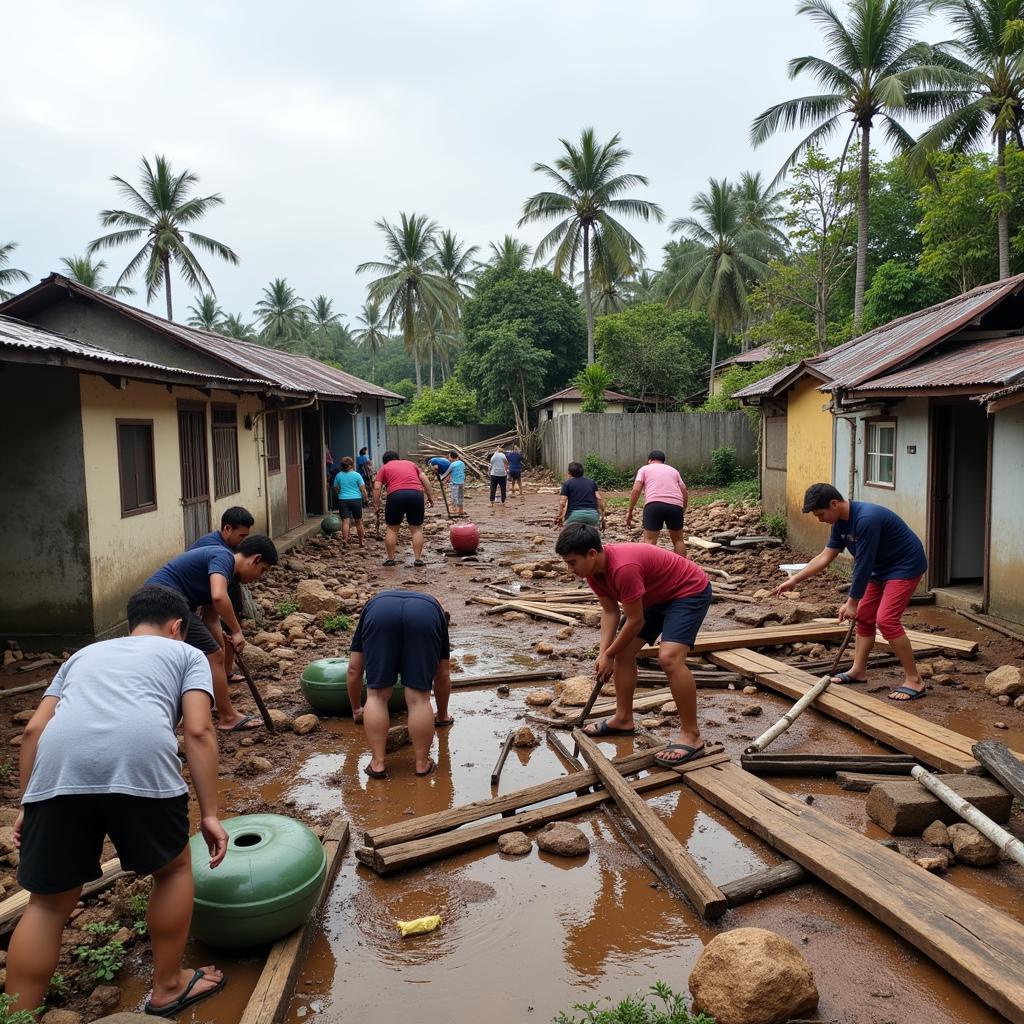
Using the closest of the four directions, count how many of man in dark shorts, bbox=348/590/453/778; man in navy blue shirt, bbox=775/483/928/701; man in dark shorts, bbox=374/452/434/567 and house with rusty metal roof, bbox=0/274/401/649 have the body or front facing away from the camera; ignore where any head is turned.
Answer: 2

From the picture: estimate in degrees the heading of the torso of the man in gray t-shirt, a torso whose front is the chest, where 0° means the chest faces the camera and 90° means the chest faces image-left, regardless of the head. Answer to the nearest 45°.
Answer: approximately 225°

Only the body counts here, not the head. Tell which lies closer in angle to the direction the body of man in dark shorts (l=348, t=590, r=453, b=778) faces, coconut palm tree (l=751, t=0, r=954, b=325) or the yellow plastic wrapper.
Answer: the coconut palm tree

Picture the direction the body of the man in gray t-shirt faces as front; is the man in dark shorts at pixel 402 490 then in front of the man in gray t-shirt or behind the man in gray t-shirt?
in front

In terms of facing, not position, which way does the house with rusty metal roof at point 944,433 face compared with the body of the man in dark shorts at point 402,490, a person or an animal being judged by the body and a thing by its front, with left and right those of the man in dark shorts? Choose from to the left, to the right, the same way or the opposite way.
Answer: to the left

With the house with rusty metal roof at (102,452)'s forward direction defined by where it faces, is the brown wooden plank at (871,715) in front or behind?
in front

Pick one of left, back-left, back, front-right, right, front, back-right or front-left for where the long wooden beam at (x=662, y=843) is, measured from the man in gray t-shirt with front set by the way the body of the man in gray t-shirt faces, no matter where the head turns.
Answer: front-right

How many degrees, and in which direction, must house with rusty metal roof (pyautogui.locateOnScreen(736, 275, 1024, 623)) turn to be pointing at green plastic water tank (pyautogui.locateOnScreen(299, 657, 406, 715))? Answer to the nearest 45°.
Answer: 0° — it already faces it

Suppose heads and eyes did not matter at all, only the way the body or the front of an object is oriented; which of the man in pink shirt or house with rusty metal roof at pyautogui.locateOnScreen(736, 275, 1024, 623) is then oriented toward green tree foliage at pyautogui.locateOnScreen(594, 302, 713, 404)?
the man in pink shirt

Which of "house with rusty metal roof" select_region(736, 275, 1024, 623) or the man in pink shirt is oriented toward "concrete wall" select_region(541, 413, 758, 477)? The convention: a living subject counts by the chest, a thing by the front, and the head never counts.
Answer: the man in pink shirt

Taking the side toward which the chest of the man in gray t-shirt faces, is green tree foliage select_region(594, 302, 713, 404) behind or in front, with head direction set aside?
in front

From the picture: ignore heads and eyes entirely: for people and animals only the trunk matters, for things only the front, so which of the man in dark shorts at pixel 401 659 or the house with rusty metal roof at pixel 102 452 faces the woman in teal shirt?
the man in dark shorts

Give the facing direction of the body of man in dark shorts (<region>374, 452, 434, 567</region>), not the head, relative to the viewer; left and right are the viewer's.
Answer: facing away from the viewer

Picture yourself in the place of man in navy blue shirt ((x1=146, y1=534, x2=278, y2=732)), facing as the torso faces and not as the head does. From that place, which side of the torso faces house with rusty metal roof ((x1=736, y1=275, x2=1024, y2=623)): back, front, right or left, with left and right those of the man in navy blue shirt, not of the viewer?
front

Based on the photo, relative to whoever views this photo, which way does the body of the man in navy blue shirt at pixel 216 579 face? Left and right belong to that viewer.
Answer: facing to the right of the viewer

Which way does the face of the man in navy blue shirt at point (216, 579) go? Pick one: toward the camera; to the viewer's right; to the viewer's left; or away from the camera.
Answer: to the viewer's right
